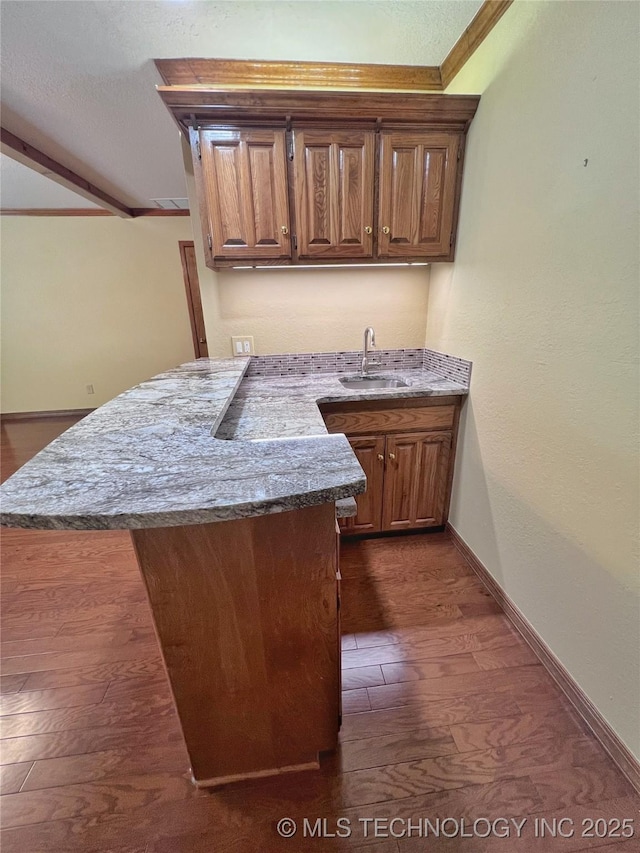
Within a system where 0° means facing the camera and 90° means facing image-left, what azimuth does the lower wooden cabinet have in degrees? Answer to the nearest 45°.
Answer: approximately 0°

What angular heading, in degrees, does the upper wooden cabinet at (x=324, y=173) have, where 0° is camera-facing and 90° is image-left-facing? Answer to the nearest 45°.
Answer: approximately 0°

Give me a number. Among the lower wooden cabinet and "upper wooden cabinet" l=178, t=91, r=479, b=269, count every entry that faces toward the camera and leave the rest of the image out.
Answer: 2

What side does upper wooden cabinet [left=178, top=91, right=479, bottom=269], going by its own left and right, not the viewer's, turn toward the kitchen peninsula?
front
